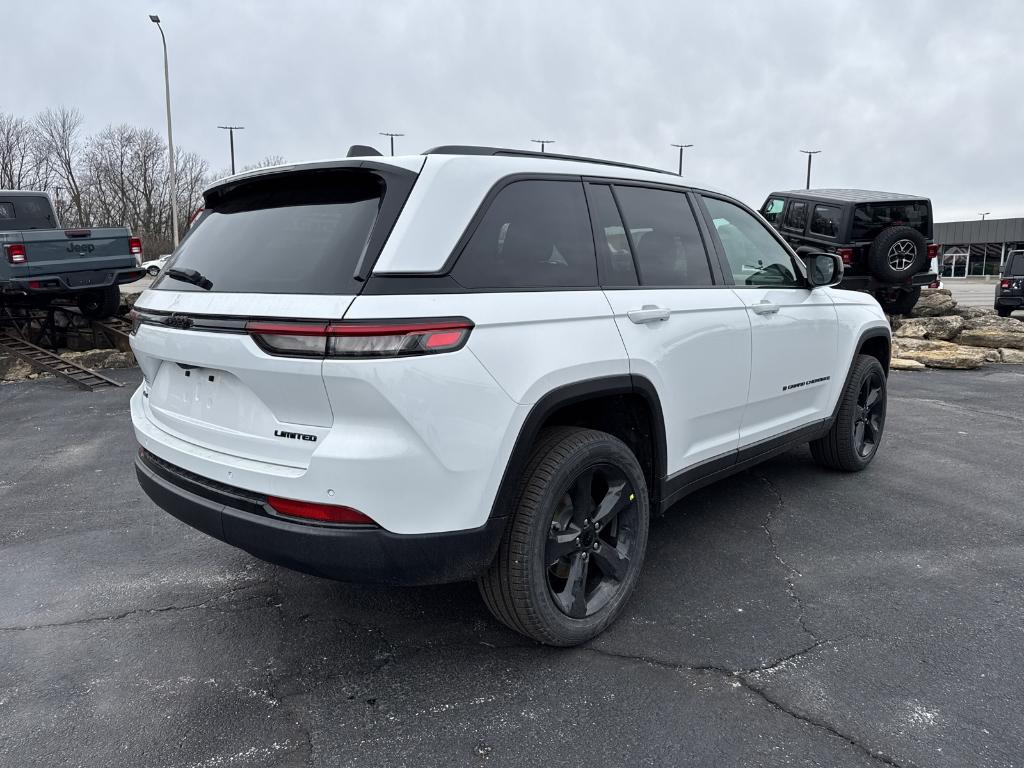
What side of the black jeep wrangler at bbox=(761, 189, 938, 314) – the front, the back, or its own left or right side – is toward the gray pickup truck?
left

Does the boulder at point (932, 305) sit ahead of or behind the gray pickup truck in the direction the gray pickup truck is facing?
behind

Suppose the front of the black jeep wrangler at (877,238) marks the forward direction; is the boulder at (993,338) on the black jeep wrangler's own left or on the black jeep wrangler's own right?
on the black jeep wrangler's own right

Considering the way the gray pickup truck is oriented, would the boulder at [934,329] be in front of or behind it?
behind

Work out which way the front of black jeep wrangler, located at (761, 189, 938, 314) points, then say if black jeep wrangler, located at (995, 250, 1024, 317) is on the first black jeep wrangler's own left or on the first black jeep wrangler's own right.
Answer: on the first black jeep wrangler's own right

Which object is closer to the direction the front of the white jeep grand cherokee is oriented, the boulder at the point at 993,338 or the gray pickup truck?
the boulder

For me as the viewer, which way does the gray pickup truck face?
facing away from the viewer and to the left of the viewer

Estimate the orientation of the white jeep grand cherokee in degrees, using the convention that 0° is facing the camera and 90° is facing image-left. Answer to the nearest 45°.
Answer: approximately 225°

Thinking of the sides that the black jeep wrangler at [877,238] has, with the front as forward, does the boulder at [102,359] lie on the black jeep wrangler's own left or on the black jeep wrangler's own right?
on the black jeep wrangler's own left

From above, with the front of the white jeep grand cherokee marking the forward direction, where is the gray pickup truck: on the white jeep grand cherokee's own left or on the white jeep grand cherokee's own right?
on the white jeep grand cherokee's own left
